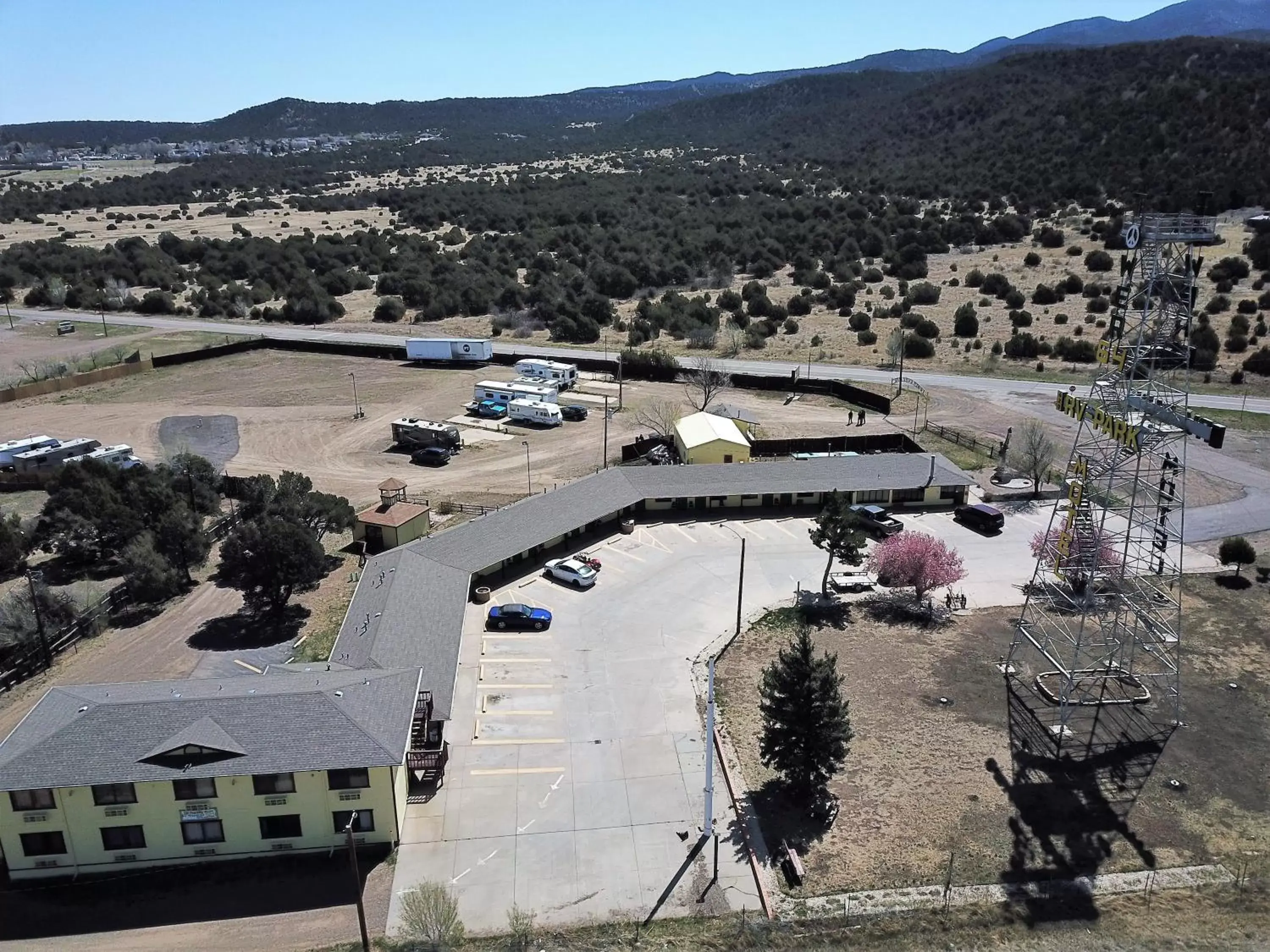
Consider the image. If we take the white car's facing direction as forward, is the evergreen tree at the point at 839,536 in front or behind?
behind
